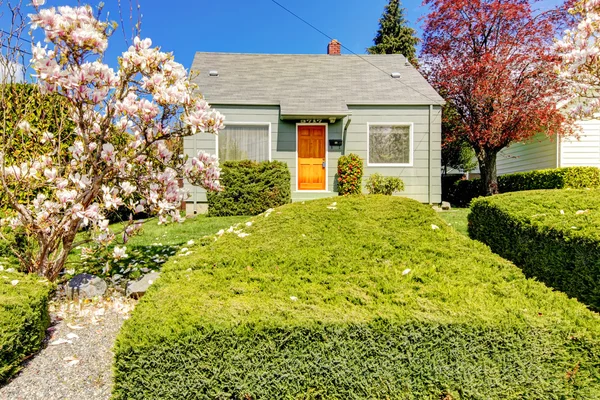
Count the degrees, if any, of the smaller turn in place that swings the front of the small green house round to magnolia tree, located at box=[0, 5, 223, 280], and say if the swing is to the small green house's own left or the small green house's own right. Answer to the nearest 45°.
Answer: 0° — it already faces it

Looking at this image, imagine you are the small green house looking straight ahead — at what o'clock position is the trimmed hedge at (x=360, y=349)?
The trimmed hedge is roughly at 12 o'clock from the small green house.

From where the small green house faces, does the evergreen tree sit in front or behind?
behind

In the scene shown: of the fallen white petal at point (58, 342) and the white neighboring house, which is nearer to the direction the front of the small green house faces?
the fallen white petal

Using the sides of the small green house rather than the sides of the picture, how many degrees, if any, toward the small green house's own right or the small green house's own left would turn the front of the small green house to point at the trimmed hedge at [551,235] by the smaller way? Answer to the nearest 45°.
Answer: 0° — it already faces it

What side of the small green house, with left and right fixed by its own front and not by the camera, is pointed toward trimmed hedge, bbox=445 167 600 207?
left

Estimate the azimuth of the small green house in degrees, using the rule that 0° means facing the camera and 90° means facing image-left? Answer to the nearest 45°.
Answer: approximately 0°

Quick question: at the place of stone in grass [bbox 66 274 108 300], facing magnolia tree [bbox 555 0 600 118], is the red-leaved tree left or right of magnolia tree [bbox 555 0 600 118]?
left

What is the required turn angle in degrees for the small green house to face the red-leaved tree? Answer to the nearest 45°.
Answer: approximately 90° to its left

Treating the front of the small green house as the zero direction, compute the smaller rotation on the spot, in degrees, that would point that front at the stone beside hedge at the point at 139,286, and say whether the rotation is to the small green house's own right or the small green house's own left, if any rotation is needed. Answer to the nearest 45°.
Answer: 0° — it already faces it
